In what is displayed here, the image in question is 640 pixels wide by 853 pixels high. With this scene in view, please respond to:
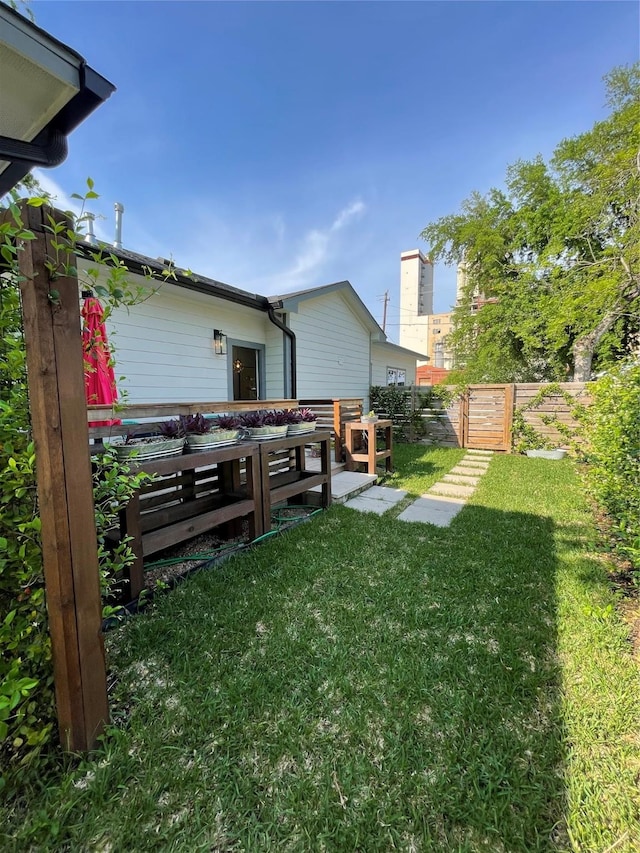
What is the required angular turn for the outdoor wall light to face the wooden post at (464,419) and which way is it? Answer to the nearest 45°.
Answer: approximately 45° to its left

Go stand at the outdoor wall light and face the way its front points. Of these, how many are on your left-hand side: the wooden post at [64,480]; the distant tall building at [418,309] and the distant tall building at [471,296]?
2

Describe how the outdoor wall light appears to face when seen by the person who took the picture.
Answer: facing the viewer and to the right of the viewer

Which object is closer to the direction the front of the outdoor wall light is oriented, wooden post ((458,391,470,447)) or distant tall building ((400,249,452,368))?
the wooden post

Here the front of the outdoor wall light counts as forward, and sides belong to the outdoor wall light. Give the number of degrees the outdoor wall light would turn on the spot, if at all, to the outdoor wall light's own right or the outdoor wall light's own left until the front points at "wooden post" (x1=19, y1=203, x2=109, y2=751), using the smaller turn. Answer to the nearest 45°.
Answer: approximately 45° to the outdoor wall light's own right

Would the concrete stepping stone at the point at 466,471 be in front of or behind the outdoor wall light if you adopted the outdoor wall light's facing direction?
in front

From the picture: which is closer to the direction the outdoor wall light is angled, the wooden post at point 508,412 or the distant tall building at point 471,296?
the wooden post

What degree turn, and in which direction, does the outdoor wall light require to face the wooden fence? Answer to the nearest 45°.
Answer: approximately 45° to its left

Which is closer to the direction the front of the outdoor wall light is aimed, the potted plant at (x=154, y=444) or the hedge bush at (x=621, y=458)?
the hedge bush

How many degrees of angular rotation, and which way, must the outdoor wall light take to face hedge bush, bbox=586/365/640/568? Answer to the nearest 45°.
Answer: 0° — it already faces it

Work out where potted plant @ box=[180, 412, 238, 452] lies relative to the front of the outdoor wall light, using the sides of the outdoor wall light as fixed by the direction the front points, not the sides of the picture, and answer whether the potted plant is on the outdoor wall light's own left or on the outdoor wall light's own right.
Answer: on the outdoor wall light's own right

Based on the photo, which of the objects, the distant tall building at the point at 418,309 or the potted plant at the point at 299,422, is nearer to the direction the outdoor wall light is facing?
the potted plant

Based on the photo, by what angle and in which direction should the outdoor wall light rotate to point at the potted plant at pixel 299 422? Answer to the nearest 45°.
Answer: approximately 45° to its right

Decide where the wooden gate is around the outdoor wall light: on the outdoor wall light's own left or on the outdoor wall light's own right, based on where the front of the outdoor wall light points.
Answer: on the outdoor wall light's own left

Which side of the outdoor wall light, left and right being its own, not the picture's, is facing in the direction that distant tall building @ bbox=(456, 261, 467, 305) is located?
left
